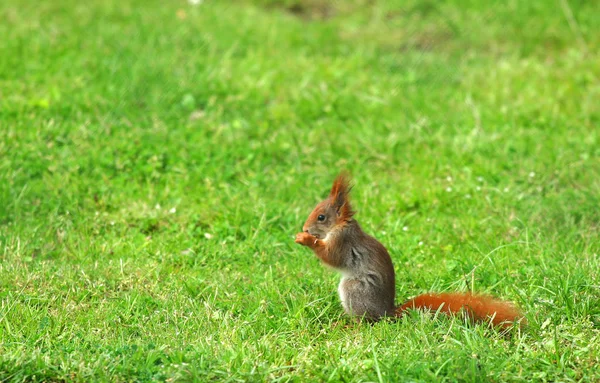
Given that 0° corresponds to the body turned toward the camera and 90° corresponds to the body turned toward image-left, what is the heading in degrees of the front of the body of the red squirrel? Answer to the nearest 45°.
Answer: approximately 90°
